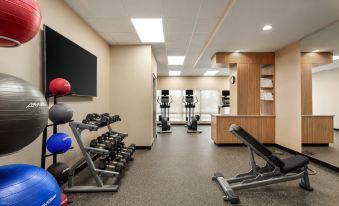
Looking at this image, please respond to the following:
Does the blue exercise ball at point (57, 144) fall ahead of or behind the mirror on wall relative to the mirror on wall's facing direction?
ahead

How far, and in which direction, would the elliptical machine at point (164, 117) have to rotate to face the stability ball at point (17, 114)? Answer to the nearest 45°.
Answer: approximately 180°

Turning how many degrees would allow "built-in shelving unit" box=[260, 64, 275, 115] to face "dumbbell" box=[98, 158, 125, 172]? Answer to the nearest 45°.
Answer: approximately 45° to its right

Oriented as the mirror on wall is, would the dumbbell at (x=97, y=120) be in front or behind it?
in front

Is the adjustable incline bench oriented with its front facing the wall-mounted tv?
no

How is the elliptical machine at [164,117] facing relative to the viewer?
away from the camera

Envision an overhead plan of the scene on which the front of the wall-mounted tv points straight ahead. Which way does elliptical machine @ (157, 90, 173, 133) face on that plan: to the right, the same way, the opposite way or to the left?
to the left

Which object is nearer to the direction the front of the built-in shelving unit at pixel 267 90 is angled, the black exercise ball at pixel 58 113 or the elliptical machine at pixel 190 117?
the black exercise ball

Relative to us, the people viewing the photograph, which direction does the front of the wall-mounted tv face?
facing the viewer and to the right of the viewer

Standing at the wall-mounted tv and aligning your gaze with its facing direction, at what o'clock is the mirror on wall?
The mirror on wall is roughly at 11 o'clock from the wall-mounted tv.

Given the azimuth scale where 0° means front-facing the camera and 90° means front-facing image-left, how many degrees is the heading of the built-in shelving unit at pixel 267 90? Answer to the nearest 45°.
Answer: approximately 0°

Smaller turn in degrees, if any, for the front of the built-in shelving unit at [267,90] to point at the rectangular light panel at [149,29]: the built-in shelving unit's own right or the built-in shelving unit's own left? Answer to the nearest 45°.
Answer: approximately 45° to the built-in shelving unit's own right

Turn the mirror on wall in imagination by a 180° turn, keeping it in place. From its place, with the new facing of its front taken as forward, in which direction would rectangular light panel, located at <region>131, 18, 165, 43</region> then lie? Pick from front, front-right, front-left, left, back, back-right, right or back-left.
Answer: back

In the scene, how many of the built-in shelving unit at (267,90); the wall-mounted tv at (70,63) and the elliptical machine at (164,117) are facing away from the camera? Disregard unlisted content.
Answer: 1

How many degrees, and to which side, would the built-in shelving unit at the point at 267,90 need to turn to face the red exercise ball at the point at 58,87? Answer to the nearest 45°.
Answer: approximately 45° to its right
